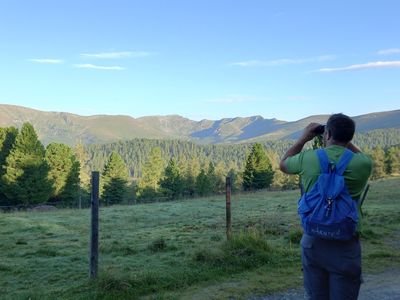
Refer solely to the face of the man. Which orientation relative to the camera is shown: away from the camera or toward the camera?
away from the camera

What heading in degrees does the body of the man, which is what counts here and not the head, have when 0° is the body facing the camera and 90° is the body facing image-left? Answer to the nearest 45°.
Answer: approximately 180°
